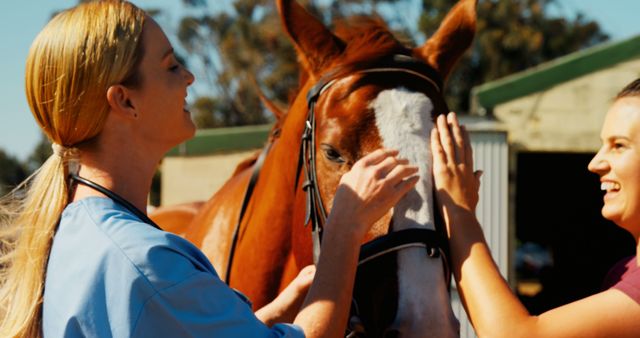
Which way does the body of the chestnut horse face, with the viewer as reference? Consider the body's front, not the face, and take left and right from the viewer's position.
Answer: facing the viewer and to the right of the viewer

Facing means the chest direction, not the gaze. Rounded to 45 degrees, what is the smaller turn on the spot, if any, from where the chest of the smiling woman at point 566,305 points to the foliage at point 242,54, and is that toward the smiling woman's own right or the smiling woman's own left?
approximately 45° to the smiling woman's own right

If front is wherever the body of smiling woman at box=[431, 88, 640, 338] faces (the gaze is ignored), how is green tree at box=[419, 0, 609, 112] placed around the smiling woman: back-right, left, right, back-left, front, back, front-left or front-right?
right

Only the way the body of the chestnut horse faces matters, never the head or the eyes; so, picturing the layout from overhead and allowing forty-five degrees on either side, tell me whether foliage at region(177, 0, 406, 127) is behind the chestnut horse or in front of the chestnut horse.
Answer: behind

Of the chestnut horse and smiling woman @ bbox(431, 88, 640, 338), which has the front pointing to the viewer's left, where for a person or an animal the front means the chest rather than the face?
the smiling woman

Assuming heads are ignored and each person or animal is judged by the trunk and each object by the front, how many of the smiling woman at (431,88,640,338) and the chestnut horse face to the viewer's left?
1

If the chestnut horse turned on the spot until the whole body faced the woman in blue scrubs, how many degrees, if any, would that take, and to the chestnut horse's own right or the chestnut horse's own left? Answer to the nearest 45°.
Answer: approximately 90° to the chestnut horse's own right

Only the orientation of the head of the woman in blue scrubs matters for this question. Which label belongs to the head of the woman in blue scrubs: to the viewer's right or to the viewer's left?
to the viewer's right

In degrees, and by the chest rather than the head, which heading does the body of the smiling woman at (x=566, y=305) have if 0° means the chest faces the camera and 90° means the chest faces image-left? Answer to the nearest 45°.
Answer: approximately 90°

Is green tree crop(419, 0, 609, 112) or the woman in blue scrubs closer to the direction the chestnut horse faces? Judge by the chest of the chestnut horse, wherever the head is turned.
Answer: the woman in blue scrubs

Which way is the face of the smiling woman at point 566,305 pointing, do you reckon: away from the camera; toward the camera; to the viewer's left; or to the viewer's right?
to the viewer's left

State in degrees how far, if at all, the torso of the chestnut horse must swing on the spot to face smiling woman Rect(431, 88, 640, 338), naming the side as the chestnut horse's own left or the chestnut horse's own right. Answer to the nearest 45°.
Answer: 0° — it already faces them

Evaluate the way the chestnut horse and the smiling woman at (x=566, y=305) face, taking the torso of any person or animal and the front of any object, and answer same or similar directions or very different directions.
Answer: very different directions
